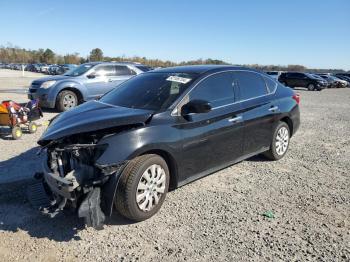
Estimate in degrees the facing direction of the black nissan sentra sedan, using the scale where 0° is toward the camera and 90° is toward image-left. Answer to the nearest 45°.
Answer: approximately 45°

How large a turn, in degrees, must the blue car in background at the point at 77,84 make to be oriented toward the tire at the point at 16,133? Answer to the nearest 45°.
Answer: approximately 45° to its left

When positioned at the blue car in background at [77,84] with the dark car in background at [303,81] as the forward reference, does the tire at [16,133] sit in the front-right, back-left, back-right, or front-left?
back-right

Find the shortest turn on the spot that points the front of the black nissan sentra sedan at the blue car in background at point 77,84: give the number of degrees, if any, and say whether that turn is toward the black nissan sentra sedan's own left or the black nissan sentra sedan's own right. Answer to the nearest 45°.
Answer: approximately 135° to the black nissan sentra sedan's own right

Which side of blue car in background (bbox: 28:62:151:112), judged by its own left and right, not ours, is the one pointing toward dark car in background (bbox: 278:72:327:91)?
back

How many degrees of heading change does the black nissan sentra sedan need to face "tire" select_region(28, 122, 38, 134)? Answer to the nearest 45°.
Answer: approximately 90° to its right

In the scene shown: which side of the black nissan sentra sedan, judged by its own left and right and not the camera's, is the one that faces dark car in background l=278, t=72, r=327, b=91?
back
